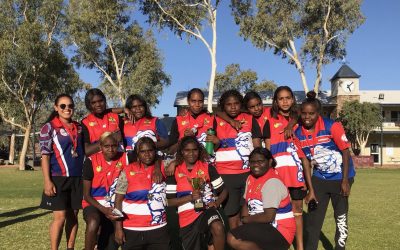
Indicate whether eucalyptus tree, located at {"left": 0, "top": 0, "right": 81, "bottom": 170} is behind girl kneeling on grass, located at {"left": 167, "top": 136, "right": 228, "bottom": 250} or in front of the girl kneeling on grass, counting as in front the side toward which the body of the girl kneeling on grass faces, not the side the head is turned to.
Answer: behind

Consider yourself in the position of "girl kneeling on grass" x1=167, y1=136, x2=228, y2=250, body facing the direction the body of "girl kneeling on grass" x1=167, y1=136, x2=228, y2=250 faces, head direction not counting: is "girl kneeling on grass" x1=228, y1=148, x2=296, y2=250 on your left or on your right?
on your left

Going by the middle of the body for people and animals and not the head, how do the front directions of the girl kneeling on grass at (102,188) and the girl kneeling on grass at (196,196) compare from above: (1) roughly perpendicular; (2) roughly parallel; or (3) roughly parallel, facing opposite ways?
roughly parallel

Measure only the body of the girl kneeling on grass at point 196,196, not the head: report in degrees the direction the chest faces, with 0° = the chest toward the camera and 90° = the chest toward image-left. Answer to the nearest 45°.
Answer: approximately 0°

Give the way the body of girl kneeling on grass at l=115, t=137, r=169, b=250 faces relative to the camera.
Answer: toward the camera

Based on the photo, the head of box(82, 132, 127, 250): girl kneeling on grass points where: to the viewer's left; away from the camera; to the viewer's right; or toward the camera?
toward the camera

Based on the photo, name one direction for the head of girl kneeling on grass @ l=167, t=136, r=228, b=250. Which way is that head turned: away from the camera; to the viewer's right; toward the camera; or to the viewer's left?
toward the camera

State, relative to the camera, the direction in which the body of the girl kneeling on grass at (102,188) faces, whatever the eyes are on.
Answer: toward the camera

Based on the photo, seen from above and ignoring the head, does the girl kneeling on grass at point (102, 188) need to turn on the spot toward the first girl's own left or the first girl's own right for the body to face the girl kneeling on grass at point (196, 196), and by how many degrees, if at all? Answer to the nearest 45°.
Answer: approximately 90° to the first girl's own left

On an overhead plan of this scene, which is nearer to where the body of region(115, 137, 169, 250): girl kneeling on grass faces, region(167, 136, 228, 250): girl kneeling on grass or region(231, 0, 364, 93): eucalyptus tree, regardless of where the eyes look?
the girl kneeling on grass

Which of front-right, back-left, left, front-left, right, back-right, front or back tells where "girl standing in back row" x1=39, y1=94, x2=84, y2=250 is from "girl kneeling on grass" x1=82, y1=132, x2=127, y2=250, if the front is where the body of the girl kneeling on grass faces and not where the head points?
back-right

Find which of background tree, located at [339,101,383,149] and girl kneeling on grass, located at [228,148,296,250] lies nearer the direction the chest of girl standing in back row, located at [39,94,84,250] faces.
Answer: the girl kneeling on grass

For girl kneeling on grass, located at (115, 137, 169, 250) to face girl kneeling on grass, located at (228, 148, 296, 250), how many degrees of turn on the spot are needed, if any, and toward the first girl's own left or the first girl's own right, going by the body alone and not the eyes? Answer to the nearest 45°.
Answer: approximately 90° to the first girl's own left

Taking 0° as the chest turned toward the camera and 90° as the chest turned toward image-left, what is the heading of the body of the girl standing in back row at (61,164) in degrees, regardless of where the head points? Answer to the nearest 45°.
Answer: approximately 315°
